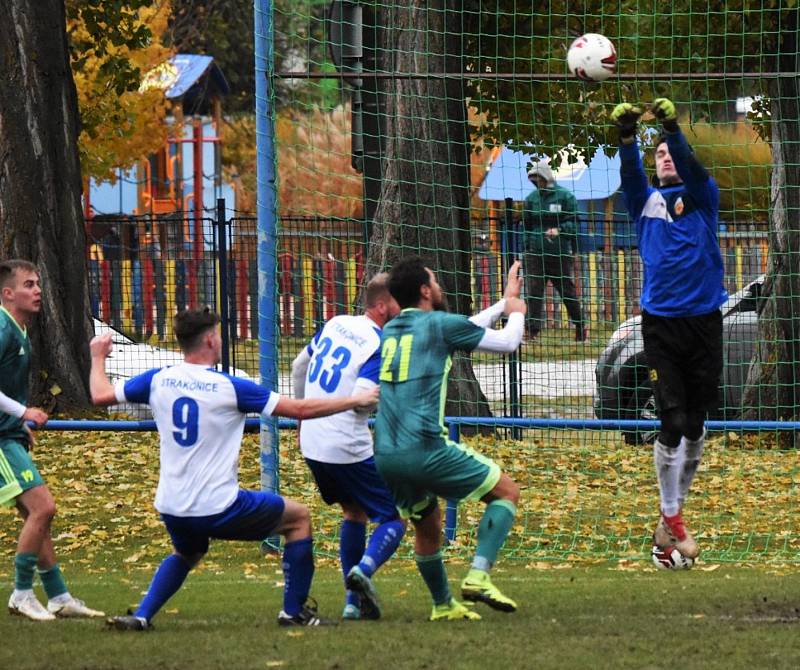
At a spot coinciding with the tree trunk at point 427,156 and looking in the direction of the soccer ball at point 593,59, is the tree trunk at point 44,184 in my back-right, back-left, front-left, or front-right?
back-right

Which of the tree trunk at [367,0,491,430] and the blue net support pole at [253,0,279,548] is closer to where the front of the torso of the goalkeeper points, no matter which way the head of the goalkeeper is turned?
the blue net support pole

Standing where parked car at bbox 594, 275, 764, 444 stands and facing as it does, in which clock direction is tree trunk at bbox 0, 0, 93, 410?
The tree trunk is roughly at 12 o'clock from the parked car.

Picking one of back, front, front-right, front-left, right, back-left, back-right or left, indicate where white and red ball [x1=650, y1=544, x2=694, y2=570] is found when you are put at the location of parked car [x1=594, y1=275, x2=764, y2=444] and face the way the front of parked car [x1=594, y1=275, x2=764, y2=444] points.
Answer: left

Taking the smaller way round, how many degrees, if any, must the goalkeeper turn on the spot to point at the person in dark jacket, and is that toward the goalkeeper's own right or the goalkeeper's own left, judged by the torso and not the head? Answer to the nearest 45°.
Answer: approximately 135° to the goalkeeper's own right

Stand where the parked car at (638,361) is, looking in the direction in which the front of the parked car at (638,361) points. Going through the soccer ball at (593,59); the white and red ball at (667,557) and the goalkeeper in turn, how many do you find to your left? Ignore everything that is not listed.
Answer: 3

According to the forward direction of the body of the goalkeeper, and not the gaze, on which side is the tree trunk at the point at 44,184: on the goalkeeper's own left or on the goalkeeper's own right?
on the goalkeeper's own right

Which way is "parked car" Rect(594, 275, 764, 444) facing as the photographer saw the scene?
facing to the left of the viewer

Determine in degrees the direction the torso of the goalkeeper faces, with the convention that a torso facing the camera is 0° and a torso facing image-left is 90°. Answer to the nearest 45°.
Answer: approximately 45°
